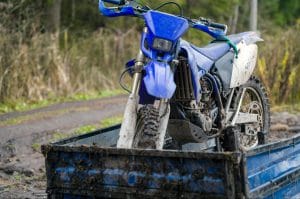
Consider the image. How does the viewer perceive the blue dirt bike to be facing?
facing the viewer and to the left of the viewer
